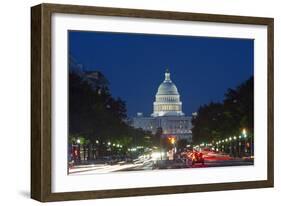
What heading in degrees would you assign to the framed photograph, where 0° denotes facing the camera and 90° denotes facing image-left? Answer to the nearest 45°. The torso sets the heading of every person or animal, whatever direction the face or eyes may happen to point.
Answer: approximately 315°
